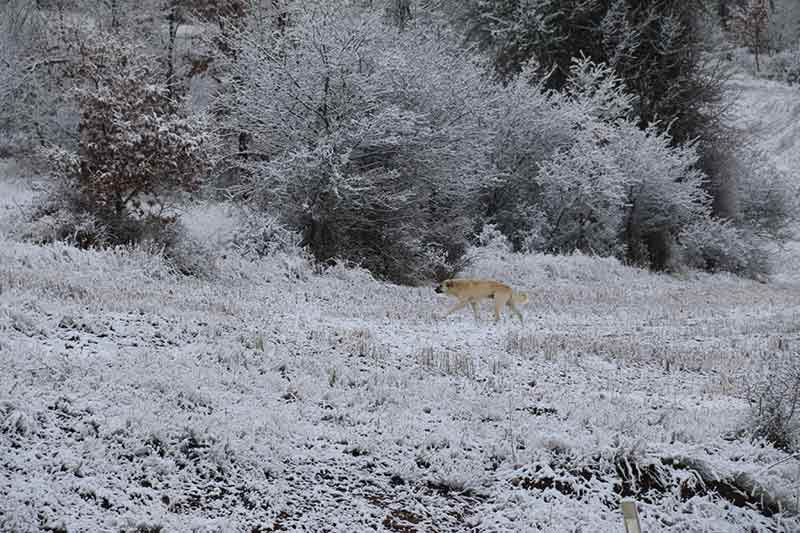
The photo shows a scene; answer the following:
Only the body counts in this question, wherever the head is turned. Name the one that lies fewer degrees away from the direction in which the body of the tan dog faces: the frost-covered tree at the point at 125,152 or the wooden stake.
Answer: the frost-covered tree

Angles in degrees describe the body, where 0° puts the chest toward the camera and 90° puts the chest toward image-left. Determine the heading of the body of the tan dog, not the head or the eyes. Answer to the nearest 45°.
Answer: approximately 90°

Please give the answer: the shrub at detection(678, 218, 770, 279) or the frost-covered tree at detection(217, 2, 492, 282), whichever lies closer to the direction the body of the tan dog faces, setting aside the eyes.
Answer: the frost-covered tree

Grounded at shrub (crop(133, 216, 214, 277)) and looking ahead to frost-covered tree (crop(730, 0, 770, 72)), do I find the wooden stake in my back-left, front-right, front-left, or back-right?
back-right

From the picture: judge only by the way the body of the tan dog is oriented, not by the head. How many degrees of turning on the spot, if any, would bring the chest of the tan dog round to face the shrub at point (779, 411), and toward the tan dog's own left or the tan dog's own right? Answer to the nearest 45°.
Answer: approximately 135° to the tan dog's own left

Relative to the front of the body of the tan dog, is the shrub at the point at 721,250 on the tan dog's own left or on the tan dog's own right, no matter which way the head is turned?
on the tan dog's own right

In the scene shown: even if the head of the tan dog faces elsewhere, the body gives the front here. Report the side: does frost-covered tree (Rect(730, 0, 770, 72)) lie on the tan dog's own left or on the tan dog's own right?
on the tan dog's own right

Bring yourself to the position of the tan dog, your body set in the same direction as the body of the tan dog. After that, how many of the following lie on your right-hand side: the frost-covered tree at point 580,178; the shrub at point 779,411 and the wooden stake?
1

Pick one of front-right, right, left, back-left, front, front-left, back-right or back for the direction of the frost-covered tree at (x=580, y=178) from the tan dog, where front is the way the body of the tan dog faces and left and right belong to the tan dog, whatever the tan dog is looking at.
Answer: right

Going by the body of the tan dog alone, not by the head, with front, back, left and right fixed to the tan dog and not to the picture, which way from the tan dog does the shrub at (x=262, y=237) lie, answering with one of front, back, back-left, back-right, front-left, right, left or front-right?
front-right

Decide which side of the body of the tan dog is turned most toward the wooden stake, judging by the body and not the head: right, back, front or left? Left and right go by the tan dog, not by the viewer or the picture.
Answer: left
